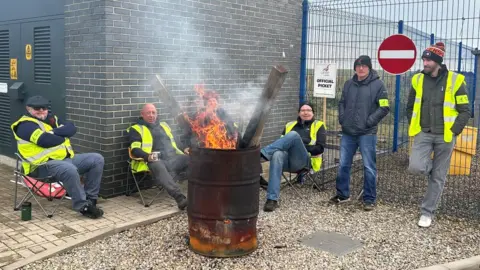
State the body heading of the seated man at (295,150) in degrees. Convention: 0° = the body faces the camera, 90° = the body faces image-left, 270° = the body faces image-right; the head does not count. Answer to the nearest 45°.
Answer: approximately 45°

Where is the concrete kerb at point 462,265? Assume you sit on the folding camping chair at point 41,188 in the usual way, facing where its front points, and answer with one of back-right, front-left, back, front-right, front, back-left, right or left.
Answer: front

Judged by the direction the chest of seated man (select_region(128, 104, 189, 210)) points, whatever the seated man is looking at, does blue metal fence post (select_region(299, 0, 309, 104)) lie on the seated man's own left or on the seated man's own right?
on the seated man's own left

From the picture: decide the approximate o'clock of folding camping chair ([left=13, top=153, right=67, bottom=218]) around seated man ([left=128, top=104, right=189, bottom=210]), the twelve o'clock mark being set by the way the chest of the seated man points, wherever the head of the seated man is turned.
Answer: The folding camping chair is roughly at 4 o'clock from the seated man.

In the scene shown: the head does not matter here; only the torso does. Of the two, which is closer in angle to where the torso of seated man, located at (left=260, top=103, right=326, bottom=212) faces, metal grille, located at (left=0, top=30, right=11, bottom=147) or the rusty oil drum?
the rusty oil drum

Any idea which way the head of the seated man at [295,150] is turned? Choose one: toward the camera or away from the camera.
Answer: toward the camera

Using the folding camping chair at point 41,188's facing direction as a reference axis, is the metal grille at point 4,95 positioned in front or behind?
behind

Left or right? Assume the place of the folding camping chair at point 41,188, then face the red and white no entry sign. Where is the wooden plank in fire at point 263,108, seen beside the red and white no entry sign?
right

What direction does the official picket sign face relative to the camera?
toward the camera

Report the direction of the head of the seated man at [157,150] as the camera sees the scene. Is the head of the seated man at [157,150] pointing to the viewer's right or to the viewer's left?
to the viewer's right

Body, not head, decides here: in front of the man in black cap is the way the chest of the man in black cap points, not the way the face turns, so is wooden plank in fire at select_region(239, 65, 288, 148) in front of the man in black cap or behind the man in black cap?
in front

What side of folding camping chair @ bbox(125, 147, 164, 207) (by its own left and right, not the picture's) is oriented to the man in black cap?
right

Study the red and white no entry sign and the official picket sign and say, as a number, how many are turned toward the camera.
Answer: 2
